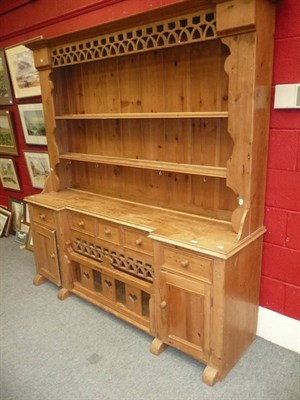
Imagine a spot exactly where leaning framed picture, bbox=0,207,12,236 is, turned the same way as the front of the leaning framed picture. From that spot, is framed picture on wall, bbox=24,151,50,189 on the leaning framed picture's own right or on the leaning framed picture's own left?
on the leaning framed picture's own left
